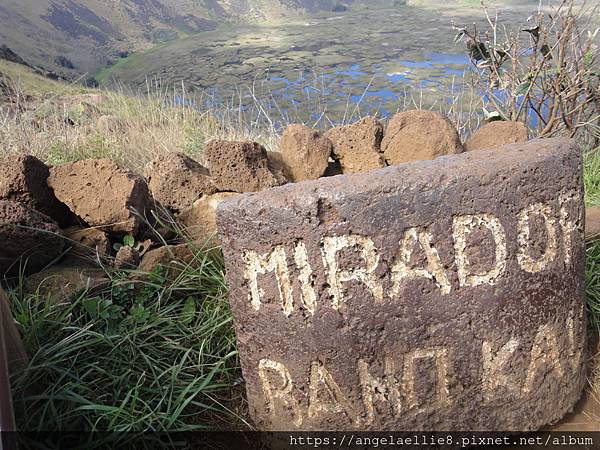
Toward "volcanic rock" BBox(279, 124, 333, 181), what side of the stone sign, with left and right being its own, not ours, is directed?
back

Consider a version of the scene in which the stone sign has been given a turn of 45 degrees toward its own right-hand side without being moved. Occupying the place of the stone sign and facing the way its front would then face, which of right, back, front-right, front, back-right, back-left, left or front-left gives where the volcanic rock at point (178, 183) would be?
right

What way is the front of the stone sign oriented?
toward the camera

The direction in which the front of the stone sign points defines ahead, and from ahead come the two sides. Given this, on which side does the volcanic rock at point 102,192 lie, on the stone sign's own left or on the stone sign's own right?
on the stone sign's own right

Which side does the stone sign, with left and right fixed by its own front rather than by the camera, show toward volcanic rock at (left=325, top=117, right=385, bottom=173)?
back

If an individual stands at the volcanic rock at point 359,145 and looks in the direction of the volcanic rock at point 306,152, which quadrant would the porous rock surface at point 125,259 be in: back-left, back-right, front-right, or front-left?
front-left

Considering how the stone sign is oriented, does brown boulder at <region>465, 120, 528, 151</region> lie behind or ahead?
behind

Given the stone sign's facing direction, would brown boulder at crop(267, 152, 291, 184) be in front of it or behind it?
behind

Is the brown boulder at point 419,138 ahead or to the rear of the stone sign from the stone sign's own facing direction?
to the rear

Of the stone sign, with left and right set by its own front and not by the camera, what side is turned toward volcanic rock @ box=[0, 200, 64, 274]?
right
